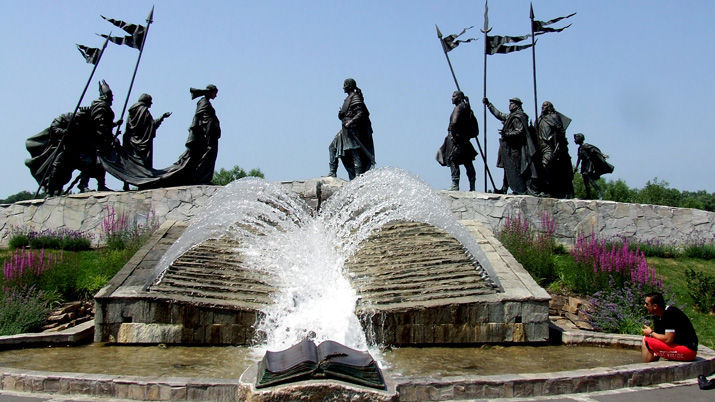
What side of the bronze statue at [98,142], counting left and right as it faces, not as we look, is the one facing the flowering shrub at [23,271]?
right

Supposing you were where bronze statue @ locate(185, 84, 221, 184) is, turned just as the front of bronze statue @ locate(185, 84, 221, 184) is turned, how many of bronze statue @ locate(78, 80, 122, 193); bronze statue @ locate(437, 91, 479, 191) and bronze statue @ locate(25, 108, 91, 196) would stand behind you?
2

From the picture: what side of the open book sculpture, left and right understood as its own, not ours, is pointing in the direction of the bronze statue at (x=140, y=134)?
back

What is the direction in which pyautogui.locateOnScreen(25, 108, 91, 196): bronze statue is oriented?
to the viewer's right

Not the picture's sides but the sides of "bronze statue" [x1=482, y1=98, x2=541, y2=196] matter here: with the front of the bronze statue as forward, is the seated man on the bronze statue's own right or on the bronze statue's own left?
on the bronze statue's own left

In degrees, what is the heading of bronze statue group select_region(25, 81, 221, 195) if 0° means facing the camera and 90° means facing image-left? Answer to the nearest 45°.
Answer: approximately 270°

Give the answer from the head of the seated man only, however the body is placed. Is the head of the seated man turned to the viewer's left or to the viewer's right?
to the viewer's left

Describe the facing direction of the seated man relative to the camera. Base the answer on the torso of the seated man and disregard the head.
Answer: to the viewer's left

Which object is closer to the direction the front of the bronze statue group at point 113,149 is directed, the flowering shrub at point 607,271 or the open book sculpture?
the flowering shrub

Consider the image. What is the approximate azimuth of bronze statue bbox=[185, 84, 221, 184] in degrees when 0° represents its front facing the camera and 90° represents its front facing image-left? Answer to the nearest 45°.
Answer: approximately 270°

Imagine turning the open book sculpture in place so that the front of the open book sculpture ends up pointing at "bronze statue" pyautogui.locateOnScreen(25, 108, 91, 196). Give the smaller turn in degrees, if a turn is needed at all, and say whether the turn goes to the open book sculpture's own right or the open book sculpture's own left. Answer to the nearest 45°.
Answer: approximately 135° to the open book sculpture's own right

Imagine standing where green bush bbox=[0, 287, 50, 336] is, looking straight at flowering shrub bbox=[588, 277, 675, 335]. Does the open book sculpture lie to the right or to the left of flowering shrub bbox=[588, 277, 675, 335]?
right
